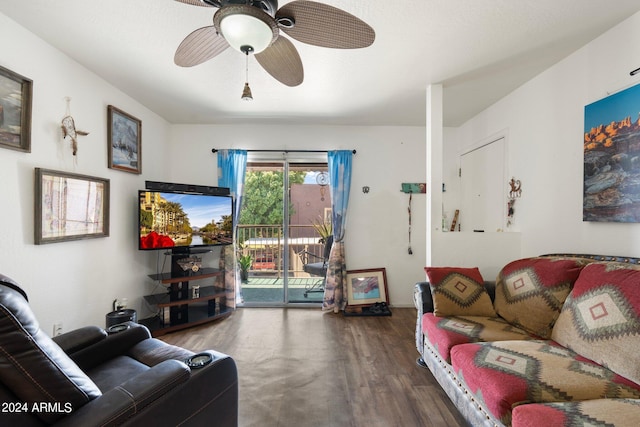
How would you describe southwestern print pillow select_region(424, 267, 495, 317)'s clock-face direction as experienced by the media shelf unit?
The southwestern print pillow is roughly at 12 o'clock from the media shelf unit.

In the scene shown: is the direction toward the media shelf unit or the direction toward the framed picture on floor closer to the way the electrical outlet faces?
the framed picture on floor

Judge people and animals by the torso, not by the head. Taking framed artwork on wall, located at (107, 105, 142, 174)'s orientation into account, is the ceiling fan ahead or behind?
ahead

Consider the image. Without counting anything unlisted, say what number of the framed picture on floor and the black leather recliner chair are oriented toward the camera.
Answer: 1

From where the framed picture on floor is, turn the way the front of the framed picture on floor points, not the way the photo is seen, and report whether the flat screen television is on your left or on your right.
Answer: on your right

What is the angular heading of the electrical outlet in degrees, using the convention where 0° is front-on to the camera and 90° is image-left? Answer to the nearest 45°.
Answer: approximately 315°

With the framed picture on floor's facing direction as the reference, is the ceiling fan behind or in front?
in front

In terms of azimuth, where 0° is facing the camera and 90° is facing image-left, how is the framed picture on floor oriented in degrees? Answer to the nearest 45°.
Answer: approximately 0°

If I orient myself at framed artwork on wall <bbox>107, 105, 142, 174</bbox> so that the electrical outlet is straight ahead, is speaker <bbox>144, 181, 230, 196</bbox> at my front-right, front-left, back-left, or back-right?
back-left

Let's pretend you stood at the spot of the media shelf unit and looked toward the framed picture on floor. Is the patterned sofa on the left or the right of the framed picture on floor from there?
right
